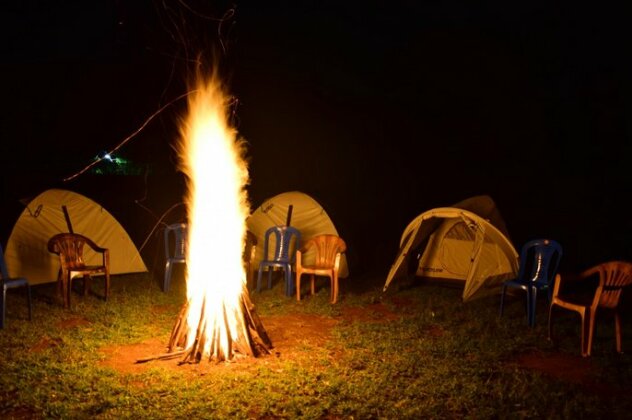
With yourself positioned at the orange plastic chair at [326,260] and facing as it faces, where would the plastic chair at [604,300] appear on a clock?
The plastic chair is roughly at 9 o'clock from the orange plastic chair.

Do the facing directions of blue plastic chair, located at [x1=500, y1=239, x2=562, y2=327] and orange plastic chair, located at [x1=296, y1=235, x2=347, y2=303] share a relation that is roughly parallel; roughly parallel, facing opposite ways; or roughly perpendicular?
roughly parallel

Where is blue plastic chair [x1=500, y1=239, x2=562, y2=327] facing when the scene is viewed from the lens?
facing the viewer and to the left of the viewer

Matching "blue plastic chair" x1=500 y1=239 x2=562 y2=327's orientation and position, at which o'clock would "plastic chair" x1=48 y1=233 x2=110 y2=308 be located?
The plastic chair is roughly at 1 o'clock from the blue plastic chair.

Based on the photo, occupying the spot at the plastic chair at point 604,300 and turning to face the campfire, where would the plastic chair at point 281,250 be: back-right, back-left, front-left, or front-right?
front-right

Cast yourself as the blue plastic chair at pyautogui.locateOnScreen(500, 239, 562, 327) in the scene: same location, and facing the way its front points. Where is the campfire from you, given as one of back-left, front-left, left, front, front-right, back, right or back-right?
front

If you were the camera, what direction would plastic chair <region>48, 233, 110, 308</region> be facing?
facing the viewer and to the right of the viewer

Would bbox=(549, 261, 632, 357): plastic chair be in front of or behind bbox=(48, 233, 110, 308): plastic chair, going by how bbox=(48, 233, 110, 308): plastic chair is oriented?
in front

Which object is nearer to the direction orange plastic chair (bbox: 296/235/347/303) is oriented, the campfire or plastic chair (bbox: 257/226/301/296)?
the campfire

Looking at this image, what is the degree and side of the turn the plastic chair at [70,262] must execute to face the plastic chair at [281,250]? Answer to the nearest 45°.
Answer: approximately 45° to its left
